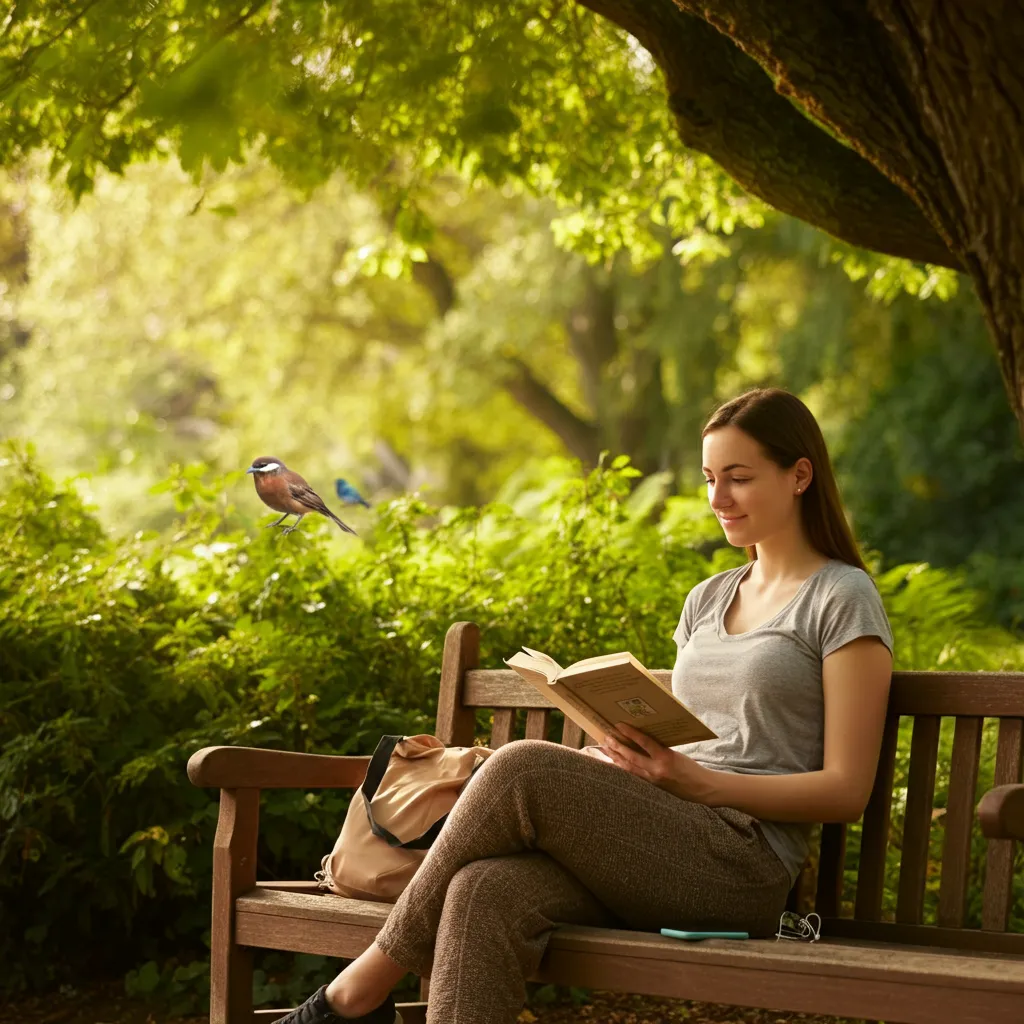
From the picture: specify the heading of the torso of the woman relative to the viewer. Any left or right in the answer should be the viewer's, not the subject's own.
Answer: facing the viewer and to the left of the viewer

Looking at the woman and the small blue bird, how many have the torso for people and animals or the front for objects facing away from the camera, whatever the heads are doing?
0

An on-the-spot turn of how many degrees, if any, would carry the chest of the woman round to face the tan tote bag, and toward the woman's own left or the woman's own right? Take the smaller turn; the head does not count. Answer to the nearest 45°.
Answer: approximately 90° to the woman's own right

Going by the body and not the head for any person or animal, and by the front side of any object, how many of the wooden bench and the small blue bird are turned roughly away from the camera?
0

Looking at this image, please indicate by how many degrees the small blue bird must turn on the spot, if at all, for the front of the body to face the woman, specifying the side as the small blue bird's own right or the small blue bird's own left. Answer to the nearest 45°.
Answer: approximately 135° to the small blue bird's own left

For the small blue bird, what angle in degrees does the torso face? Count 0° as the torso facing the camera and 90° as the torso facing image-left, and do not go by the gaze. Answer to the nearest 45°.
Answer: approximately 90°

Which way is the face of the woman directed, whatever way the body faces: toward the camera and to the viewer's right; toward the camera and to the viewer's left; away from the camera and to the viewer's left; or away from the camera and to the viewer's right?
toward the camera and to the viewer's left
